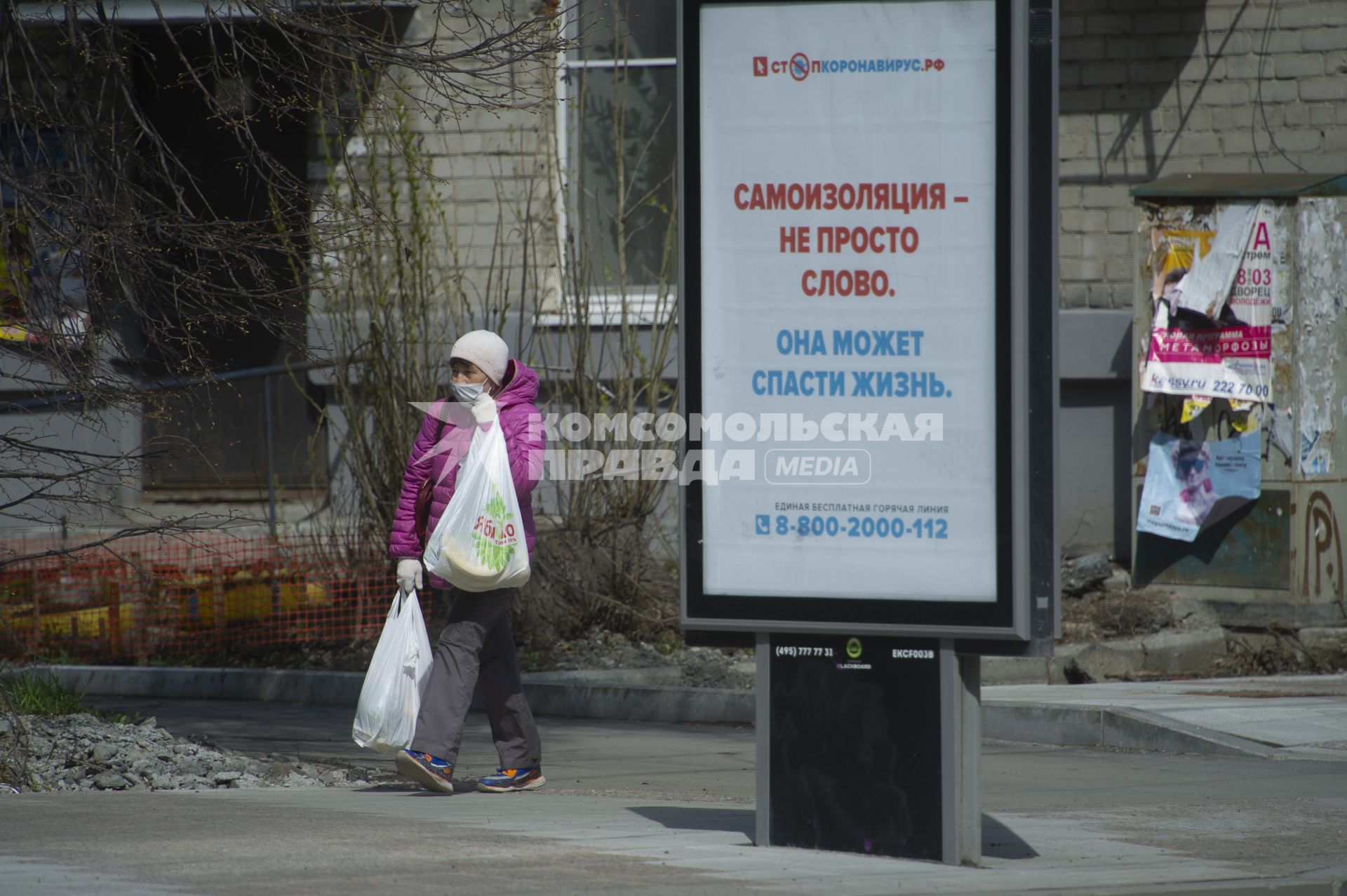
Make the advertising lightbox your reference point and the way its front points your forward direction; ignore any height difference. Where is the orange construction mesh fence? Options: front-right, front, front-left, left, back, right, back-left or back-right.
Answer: back-right

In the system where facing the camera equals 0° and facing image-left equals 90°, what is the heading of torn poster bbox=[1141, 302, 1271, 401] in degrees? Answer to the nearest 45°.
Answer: approximately 0°

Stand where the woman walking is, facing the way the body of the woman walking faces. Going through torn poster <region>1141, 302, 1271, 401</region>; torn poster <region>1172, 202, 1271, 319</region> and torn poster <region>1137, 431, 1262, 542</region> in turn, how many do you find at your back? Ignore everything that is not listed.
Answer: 3

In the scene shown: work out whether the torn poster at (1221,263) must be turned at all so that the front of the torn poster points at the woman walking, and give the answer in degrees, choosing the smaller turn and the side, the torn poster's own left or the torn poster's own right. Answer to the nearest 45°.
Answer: approximately 45° to the torn poster's own right

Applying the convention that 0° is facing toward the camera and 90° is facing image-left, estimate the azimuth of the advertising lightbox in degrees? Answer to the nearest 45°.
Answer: approximately 0°

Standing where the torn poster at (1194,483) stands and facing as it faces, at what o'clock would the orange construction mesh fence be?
The orange construction mesh fence is roughly at 2 o'clock from the torn poster.

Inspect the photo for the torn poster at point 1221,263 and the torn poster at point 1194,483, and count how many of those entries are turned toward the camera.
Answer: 2

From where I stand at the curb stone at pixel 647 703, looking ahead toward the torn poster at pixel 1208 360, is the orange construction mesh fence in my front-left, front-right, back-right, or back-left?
back-left
